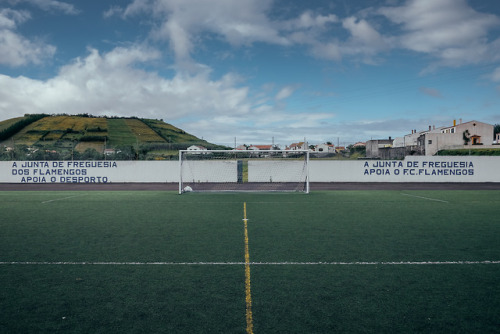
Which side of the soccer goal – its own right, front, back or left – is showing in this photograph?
front
